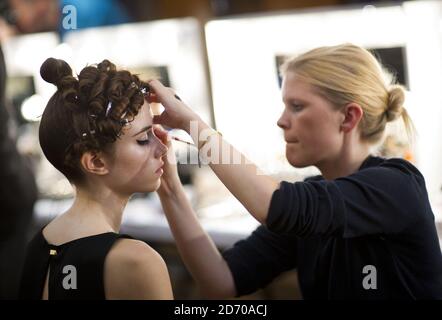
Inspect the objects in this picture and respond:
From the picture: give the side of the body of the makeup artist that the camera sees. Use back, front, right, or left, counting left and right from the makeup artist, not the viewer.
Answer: left

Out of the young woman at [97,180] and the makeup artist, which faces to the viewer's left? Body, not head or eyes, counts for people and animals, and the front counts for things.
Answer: the makeup artist

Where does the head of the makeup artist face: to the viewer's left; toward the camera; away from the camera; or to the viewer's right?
to the viewer's left

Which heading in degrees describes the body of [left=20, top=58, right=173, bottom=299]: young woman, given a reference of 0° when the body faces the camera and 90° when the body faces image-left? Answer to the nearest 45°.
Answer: approximately 225°

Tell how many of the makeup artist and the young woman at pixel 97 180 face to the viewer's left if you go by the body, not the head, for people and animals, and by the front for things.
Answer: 1

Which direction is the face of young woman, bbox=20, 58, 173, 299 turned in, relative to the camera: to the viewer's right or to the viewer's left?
to the viewer's right
